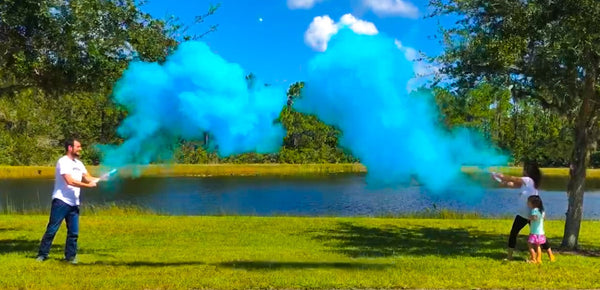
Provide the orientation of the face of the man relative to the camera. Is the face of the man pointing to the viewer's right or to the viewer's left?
to the viewer's right

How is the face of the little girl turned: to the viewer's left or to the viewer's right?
to the viewer's left

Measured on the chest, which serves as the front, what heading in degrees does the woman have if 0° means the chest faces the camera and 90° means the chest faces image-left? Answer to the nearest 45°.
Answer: approximately 90°

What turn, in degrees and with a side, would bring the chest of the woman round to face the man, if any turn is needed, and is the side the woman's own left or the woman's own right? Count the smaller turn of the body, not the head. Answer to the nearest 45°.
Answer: approximately 45° to the woman's own left
